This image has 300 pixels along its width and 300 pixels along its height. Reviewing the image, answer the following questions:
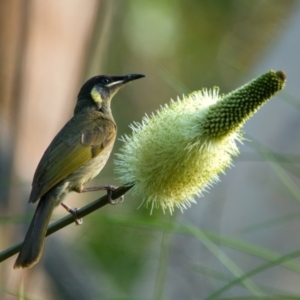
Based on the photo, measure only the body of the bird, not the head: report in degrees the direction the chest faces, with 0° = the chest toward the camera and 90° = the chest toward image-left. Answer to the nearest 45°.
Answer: approximately 270°

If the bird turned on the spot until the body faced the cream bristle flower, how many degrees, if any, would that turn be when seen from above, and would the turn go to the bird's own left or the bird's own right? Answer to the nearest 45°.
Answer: approximately 45° to the bird's own right

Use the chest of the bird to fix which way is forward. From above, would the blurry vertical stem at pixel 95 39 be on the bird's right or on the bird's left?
on the bird's left
